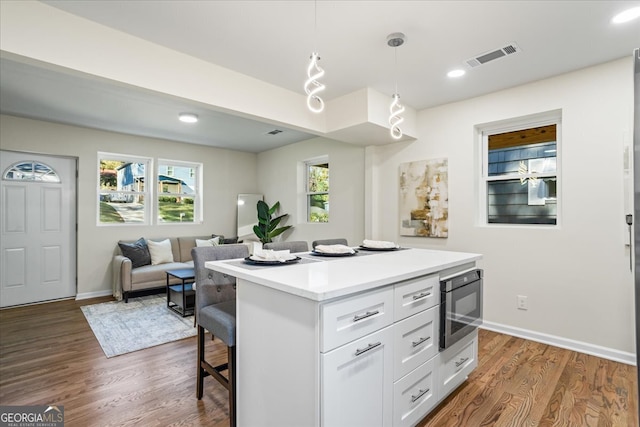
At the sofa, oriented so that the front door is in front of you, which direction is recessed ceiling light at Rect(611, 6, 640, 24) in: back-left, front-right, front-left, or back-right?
back-left

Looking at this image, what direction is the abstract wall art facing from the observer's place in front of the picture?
facing the viewer and to the left of the viewer

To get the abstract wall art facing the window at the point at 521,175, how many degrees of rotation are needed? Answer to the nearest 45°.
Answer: approximately 135° to its left

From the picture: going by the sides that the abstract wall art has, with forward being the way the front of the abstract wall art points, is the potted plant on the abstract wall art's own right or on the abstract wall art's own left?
on the abstract wall art's own right

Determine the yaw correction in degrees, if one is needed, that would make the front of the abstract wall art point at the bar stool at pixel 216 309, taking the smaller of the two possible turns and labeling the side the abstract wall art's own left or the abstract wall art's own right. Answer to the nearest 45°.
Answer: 0° — it already faces it

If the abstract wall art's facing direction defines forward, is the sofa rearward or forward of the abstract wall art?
forward

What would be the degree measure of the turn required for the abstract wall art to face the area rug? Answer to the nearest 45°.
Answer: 0° — it already faces it

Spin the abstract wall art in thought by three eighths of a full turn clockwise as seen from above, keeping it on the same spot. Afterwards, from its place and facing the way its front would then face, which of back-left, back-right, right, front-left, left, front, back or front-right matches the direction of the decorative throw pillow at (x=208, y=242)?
left

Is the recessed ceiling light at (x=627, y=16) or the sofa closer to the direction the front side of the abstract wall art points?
the sofa

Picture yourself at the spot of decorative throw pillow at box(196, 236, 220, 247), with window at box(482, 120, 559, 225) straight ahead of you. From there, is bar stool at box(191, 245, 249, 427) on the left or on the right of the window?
right

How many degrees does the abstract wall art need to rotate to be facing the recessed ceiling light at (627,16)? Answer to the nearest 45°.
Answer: approximately 90° to its left

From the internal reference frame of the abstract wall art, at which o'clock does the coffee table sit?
The coffee table is roughly at 1 o'clock from the abstract wall art.

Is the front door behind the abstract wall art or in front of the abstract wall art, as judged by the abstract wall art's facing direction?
in front
